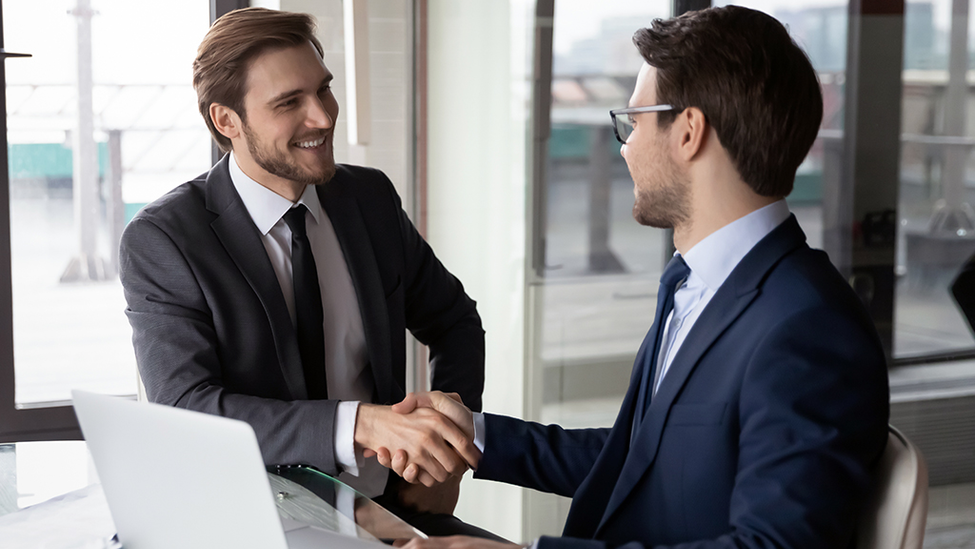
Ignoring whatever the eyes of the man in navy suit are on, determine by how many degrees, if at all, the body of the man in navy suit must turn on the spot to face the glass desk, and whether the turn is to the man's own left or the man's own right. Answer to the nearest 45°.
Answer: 0° — they already face it

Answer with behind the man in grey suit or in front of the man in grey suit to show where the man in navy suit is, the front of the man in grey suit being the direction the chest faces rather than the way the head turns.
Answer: in front

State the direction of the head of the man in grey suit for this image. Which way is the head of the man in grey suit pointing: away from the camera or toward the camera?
toward the camera

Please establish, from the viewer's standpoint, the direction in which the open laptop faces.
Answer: facing away from the viewer and to the right of the viewer

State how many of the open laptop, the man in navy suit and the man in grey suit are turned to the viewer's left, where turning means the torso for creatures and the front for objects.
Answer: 1

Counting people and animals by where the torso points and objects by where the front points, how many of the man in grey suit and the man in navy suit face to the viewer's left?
1

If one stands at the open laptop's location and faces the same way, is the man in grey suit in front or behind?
in front

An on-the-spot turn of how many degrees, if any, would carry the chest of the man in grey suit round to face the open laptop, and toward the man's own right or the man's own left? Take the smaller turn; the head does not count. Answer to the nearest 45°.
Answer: approximately 45° to the man's own right

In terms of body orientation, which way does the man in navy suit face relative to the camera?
to the viewer's left

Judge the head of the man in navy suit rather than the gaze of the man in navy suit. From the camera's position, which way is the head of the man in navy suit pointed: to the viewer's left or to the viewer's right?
to the viewer's left

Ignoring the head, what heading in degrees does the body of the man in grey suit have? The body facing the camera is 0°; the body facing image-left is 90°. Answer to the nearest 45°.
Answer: approximately 315°

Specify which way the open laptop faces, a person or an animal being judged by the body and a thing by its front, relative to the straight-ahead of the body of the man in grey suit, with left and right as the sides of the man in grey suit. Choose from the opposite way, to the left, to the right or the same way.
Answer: to the left
